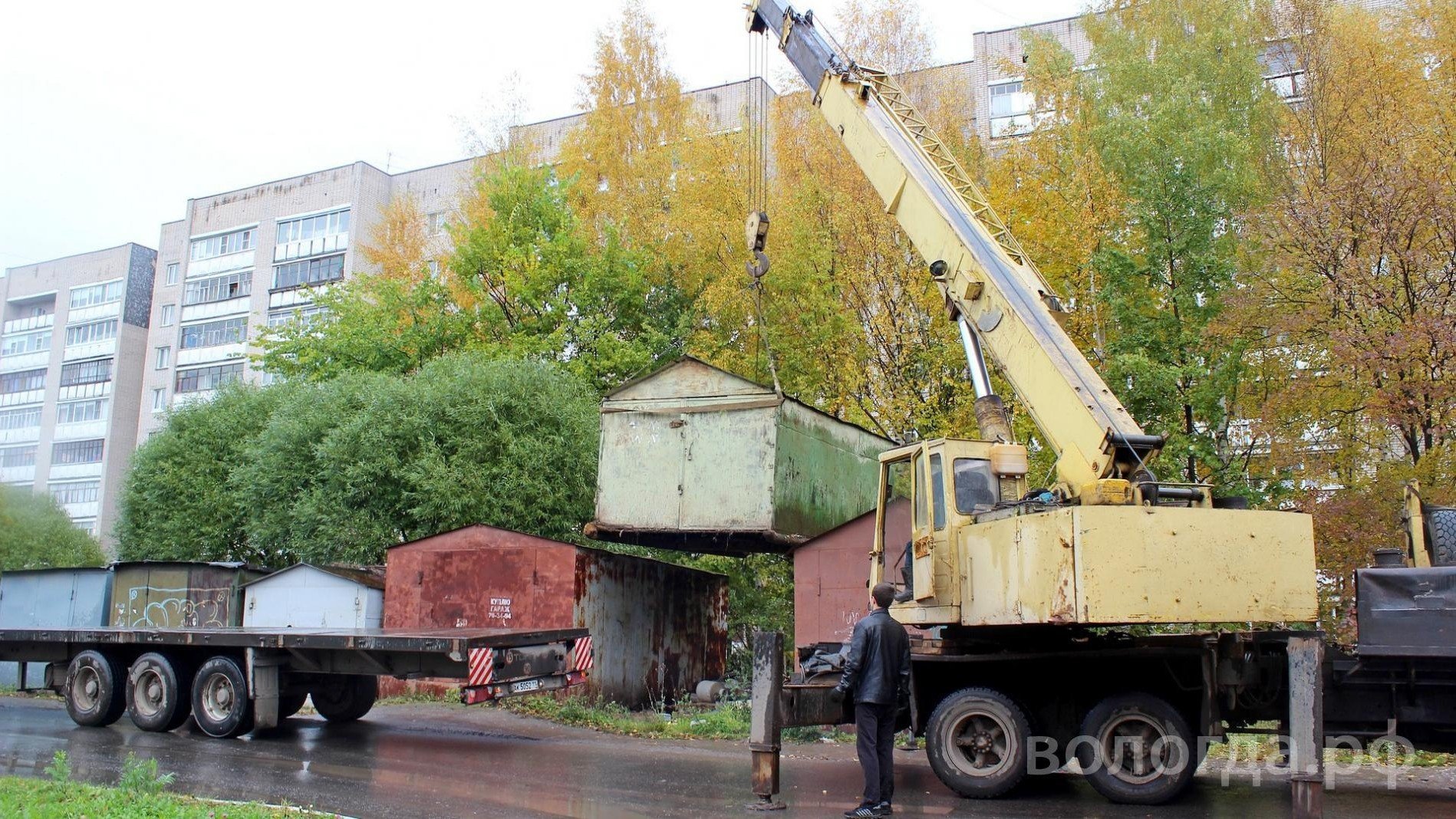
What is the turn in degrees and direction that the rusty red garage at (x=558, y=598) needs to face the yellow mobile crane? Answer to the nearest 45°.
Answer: approximately 45° to its left

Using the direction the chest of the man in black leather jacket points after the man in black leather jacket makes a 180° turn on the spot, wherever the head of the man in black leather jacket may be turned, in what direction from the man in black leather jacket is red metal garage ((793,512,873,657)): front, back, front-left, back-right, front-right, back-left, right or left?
back-left

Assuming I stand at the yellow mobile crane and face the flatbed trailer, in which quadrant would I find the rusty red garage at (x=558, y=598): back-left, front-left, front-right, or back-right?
front-right

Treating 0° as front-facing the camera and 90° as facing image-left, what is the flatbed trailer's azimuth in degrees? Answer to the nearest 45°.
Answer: approximately 135°

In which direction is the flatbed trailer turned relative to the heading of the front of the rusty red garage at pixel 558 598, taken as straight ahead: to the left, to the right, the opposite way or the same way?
to the right

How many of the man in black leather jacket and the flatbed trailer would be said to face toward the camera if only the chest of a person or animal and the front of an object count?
0

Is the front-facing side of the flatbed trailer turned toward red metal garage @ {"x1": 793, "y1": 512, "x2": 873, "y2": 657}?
no

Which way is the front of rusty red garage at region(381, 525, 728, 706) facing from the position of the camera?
facing the viewer and to the left of the viewer

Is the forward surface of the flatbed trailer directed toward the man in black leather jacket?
no

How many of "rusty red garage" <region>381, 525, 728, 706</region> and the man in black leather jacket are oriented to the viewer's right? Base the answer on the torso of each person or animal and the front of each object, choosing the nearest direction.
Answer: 0

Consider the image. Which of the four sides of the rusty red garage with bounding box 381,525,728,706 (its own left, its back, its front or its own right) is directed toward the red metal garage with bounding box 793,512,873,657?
left

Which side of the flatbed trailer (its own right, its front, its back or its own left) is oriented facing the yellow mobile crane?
back

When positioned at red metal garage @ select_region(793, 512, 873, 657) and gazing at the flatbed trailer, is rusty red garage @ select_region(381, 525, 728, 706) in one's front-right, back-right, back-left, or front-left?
front-right

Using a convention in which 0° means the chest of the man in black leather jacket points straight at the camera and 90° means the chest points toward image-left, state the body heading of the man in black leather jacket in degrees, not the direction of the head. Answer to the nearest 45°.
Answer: approximately 135°

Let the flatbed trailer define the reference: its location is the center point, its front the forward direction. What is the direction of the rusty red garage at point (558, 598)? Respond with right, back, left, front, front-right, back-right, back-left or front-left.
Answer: right

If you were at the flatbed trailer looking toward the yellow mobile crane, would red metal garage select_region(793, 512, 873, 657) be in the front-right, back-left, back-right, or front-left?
front-left
